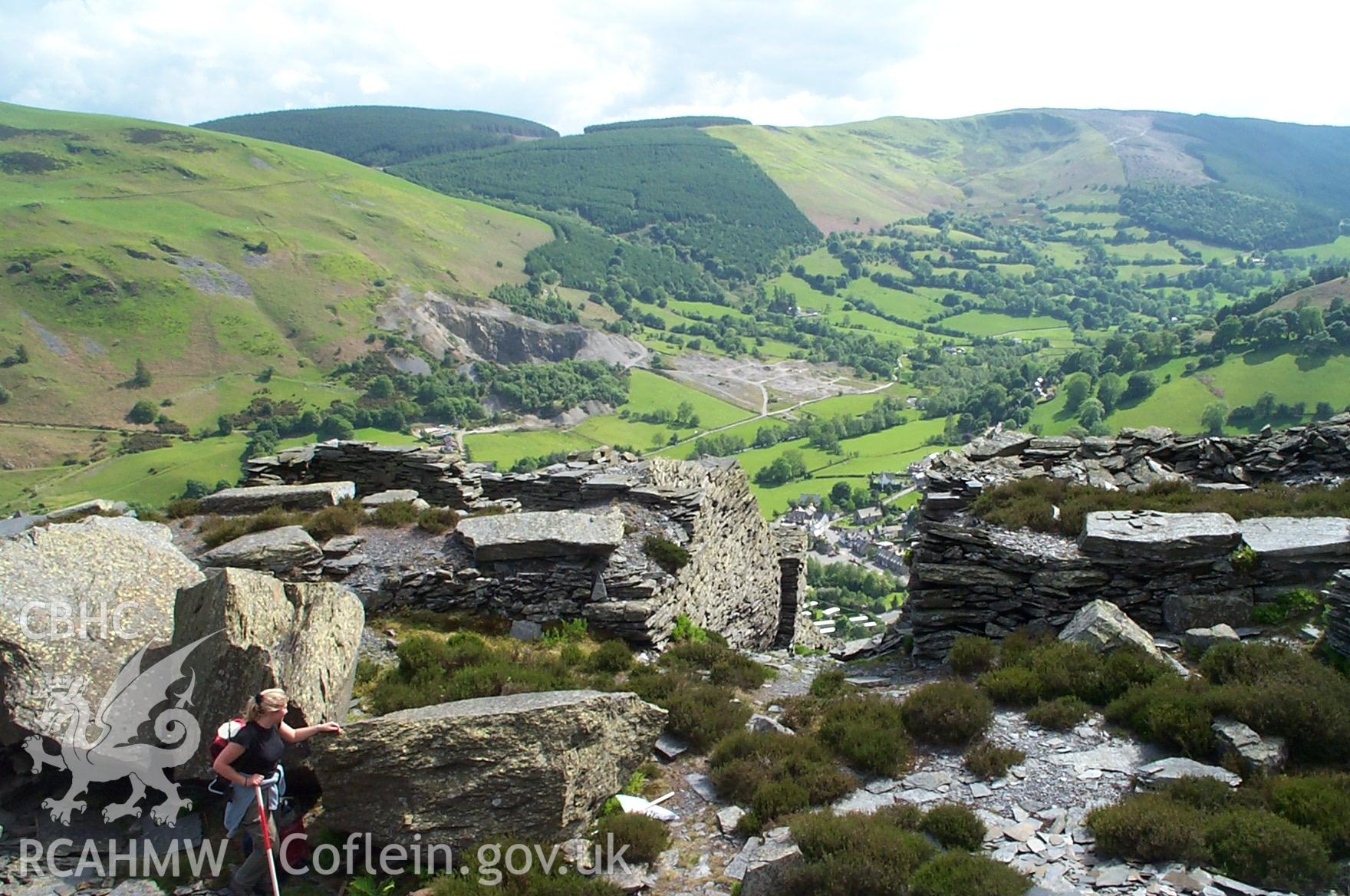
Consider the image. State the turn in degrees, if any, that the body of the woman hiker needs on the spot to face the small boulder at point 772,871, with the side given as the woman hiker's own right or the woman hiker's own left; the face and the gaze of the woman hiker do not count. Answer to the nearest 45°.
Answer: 0° — they already face it

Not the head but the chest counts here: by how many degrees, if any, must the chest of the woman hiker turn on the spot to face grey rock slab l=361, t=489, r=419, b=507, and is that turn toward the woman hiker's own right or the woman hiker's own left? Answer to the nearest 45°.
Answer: approximately 135° to the woman hiker's own left

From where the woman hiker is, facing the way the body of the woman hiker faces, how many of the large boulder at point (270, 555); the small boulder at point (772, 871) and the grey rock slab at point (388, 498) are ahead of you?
1

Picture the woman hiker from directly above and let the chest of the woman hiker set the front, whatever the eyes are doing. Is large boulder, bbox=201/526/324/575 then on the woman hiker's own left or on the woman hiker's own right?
on the woman hiker's own left

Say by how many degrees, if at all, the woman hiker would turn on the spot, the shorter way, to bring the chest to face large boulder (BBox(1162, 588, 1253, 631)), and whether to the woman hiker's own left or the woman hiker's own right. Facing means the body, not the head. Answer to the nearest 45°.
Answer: approximately 45° to the woman hiker's own left

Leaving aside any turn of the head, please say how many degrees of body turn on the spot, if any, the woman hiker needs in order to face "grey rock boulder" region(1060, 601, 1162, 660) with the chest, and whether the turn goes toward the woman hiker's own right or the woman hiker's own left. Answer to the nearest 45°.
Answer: approximately 45° to the woman hiker's own left

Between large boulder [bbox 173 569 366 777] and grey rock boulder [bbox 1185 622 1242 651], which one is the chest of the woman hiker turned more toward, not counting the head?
the grey rock boulder

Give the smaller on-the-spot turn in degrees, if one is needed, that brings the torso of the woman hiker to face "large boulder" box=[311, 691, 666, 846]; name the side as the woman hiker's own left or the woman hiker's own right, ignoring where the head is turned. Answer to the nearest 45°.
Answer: approximately 45° to the woman hiker's own left

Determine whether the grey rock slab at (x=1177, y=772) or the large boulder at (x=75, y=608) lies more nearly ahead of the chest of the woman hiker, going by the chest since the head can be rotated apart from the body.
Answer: the grey rock slab

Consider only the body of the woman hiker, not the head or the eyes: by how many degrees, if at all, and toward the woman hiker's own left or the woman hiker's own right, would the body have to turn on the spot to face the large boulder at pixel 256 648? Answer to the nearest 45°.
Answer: approximately 135° to the woman hiker's own left

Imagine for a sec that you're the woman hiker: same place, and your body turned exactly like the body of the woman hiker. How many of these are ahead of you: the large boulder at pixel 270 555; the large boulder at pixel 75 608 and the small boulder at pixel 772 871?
1

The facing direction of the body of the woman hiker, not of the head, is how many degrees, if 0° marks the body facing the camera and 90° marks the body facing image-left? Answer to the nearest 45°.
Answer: approximately 315°
